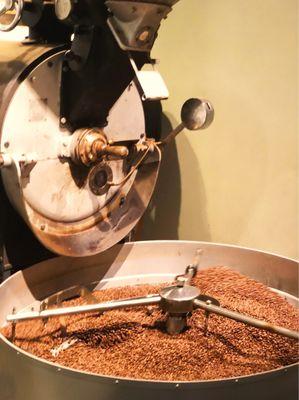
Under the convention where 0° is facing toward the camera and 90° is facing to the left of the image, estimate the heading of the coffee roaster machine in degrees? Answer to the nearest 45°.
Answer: approximately 315°
